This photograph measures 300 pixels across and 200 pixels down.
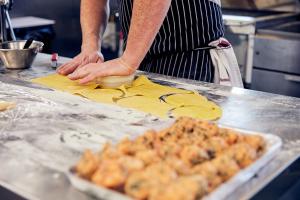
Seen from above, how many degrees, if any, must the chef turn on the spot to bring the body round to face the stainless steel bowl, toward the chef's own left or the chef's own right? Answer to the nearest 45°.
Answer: approximately 45° to the chef's own right

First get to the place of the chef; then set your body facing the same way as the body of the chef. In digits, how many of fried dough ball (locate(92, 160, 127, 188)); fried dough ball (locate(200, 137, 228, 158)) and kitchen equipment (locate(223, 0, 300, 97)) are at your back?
1

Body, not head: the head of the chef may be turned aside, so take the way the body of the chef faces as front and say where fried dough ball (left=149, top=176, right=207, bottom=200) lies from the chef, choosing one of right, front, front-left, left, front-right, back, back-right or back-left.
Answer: front-left

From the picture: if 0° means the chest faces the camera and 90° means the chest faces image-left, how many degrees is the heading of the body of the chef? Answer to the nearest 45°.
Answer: approximately 45°

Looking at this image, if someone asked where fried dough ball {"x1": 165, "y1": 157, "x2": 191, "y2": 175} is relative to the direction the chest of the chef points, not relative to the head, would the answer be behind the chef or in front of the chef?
in front

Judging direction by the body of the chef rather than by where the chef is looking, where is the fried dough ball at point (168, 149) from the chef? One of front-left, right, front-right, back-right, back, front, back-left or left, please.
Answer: front-left

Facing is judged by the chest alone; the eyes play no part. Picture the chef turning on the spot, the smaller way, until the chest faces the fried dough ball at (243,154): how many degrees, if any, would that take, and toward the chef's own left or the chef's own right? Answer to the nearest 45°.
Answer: approximately 45° to the chef's own left
